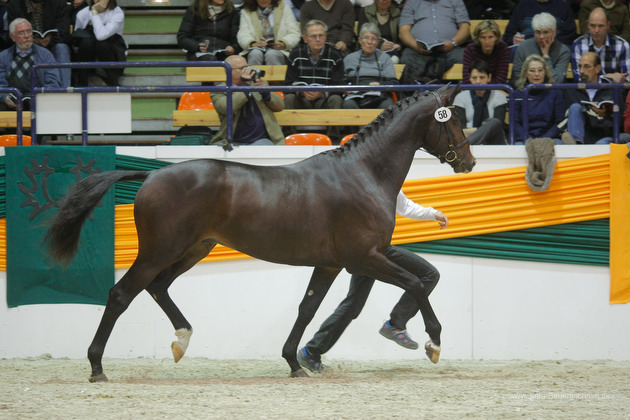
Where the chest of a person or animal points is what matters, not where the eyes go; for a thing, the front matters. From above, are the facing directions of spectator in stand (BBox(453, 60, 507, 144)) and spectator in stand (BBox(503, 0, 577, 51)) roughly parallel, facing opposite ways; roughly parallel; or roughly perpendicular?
roughly parallel

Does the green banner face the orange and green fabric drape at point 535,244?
no

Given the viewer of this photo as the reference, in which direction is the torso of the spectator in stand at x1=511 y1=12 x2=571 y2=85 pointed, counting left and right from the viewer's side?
facing the viewer

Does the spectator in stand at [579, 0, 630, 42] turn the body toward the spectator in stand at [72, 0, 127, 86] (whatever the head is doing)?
no

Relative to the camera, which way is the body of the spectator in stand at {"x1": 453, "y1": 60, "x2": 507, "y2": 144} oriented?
toward the camera

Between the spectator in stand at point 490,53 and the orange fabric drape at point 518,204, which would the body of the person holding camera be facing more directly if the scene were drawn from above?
the orange fabric drape

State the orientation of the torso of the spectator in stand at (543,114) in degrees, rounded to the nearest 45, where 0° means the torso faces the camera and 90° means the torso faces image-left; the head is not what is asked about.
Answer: approximately 0°

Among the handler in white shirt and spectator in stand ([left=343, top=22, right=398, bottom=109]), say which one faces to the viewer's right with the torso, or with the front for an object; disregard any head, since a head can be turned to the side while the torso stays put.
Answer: the handler in white shirt

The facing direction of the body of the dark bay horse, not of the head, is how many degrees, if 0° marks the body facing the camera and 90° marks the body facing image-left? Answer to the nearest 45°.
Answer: approximately 270°

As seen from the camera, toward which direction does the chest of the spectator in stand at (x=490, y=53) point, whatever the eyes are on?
toward the camera

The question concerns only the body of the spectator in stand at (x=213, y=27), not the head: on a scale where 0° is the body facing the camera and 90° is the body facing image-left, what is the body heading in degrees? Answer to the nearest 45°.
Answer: approximately 0°

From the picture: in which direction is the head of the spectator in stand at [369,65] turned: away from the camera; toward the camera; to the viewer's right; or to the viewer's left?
toward the camera

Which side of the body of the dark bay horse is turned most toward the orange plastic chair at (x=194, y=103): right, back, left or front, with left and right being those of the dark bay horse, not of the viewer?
left

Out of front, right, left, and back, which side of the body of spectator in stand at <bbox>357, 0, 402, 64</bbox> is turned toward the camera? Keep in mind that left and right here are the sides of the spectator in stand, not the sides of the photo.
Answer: front

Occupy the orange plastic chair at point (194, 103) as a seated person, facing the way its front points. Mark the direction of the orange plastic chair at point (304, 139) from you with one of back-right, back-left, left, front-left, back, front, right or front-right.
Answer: front-left

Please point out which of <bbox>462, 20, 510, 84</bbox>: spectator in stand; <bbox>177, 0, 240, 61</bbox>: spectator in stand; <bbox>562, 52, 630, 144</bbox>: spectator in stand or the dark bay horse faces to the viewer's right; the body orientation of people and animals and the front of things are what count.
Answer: the dark bay horse

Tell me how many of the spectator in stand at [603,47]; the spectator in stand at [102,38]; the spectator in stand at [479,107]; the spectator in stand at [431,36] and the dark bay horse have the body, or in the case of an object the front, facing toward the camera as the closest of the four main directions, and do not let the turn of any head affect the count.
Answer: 4

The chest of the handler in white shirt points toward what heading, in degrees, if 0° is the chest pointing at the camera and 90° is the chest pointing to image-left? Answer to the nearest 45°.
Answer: approximately 270°

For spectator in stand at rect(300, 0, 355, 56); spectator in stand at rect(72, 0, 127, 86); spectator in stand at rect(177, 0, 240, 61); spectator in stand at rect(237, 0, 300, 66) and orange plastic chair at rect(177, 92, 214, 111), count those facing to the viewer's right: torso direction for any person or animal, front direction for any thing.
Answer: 0

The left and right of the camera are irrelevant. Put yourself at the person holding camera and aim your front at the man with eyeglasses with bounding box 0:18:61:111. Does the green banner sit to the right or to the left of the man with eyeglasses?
left
